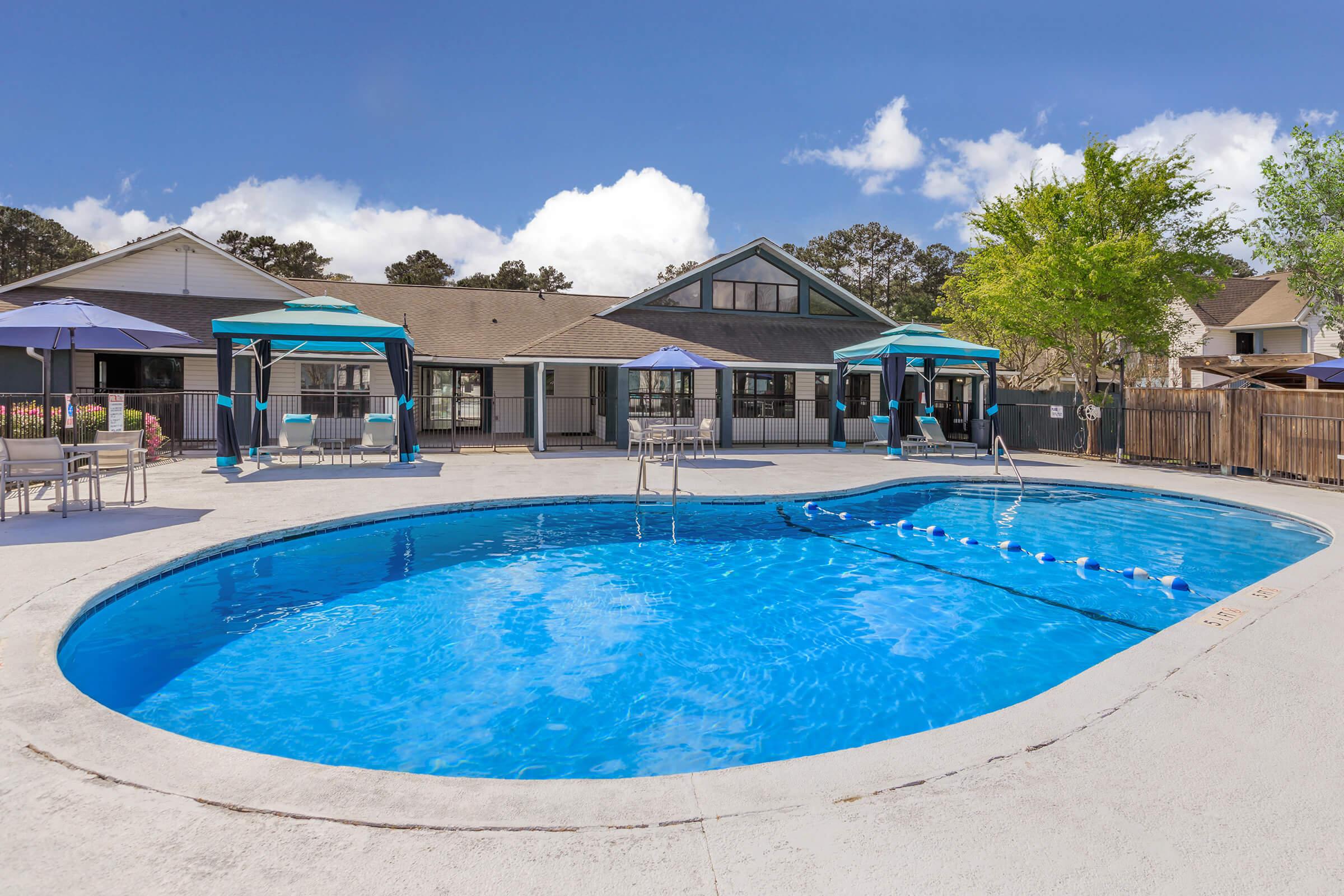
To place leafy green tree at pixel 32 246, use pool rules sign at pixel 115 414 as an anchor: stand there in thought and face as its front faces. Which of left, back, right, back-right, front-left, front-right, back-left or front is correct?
back

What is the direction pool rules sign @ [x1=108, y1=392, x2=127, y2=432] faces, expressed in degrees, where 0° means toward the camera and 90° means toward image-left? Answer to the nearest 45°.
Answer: approximately 0°

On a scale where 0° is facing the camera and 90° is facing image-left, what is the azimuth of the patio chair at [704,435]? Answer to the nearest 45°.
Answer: approximately 45°

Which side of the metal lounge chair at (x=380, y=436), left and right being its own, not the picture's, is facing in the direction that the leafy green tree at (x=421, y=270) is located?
back

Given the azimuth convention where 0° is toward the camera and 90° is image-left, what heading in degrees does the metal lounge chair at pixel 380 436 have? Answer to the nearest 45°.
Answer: approximately 0°
